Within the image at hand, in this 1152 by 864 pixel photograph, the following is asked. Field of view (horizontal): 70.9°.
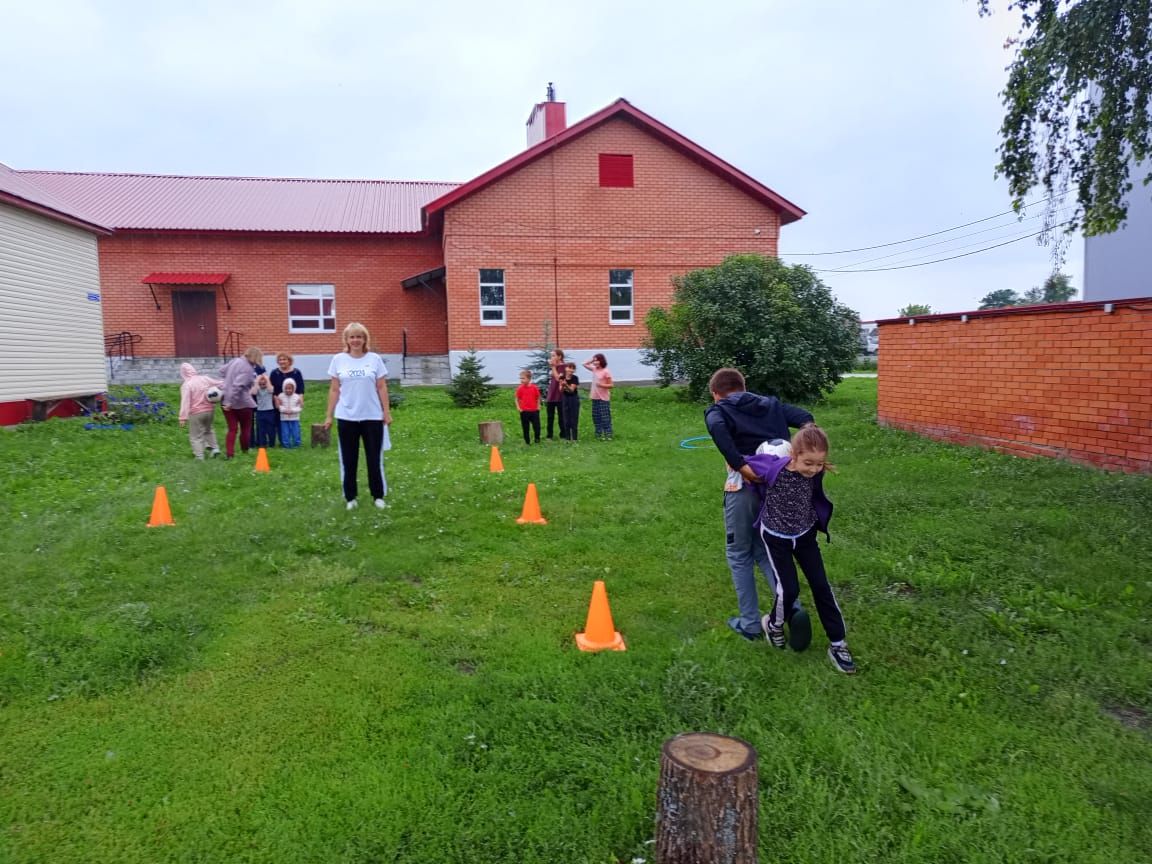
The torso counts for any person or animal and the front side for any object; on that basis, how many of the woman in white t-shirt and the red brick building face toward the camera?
2

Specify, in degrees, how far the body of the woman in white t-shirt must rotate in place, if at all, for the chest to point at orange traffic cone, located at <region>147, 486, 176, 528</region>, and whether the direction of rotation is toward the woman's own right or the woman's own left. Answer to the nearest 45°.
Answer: approximately 90° to the woman's own right

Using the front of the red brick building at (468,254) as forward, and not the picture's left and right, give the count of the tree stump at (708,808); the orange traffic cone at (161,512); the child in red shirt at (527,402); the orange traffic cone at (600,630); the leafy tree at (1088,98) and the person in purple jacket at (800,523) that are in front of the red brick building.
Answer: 6

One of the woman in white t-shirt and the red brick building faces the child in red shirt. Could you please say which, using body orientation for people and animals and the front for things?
the red brick building

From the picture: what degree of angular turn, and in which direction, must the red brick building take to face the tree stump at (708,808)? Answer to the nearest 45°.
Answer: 0° — it already faces it

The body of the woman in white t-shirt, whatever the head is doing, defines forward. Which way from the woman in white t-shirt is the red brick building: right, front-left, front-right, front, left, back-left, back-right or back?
back

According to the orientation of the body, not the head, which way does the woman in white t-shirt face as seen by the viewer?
toward the camera

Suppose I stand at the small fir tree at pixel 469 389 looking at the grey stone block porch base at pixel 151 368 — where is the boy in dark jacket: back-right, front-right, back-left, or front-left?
back-left

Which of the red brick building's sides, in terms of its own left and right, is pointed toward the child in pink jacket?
front

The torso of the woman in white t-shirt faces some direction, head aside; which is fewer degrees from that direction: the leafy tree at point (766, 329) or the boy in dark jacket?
the boy in dark jacket

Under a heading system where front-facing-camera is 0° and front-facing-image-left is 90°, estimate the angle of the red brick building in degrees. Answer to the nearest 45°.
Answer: approximately 0°

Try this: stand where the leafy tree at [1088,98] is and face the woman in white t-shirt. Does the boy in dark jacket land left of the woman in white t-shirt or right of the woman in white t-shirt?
left

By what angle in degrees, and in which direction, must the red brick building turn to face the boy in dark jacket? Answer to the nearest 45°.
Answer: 0° — it already faces them

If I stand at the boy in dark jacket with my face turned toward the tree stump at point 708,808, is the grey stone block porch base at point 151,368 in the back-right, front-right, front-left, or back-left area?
back-right
